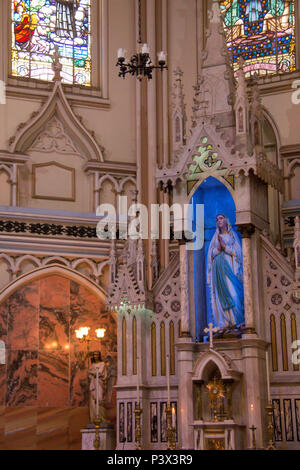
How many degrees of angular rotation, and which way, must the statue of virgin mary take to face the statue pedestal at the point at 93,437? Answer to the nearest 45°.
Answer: approximately 90° to its right

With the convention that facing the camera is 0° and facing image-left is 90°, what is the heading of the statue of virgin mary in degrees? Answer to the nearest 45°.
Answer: approximately 45°

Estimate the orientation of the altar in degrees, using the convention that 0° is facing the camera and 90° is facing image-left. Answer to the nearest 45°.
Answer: approximately 45°

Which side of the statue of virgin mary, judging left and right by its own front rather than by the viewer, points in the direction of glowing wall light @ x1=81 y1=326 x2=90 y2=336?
right

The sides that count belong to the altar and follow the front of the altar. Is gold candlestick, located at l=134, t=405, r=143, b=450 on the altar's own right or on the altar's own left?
on the altar's own right
